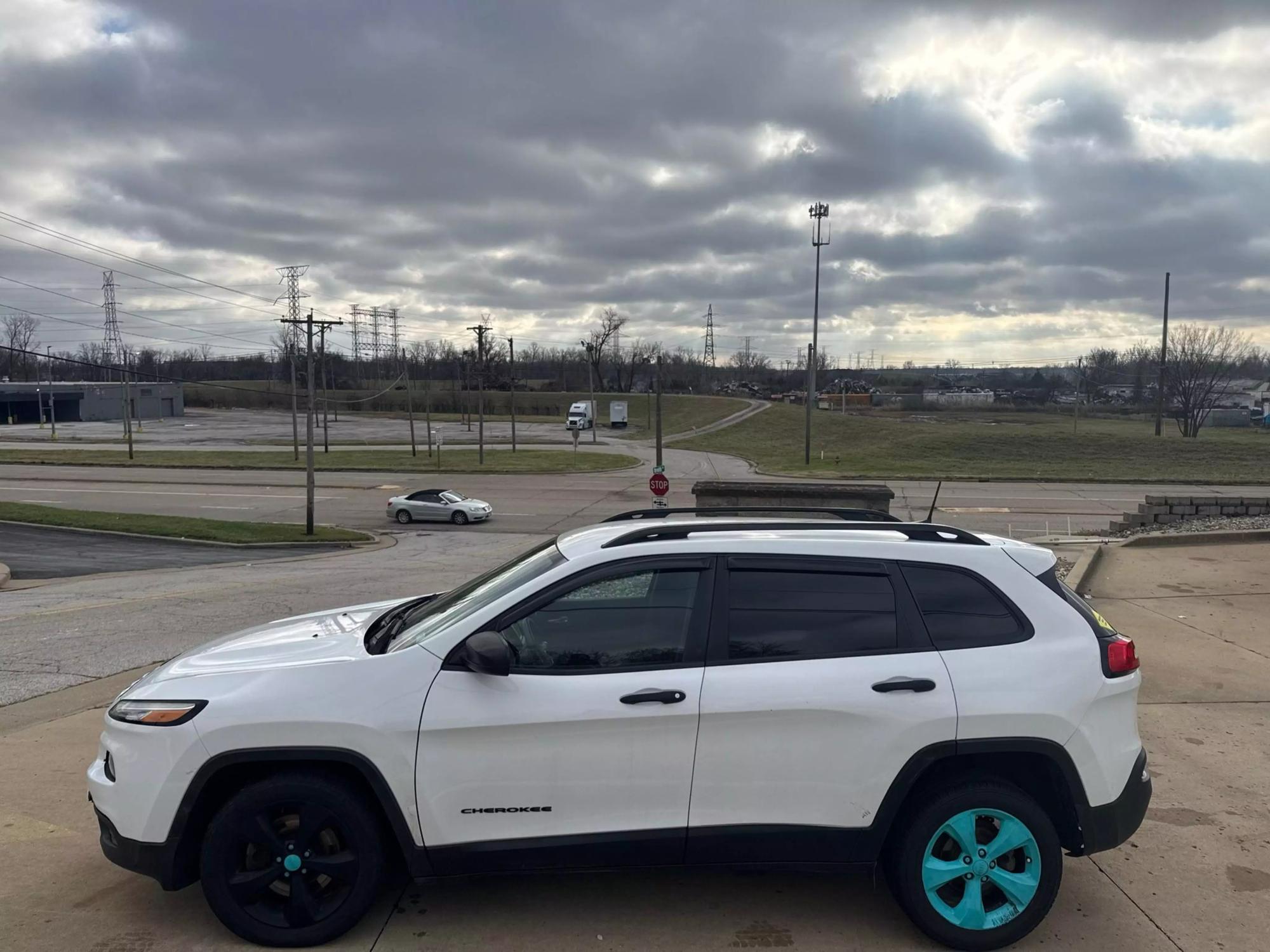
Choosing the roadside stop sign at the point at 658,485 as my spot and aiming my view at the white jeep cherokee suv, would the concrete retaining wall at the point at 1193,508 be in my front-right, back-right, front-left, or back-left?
front-left

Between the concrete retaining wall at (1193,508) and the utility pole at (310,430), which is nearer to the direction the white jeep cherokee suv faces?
the utility pole

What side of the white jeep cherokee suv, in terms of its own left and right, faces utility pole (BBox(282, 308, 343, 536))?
right

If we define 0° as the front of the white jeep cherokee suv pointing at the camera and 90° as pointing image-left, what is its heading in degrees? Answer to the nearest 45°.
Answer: approximately 90°

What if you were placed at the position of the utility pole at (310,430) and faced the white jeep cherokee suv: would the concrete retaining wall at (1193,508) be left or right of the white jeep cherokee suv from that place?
left

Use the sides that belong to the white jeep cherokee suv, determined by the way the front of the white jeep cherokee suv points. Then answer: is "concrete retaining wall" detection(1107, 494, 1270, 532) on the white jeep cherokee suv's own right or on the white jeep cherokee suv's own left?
on the white jeep cherokee suv's own right

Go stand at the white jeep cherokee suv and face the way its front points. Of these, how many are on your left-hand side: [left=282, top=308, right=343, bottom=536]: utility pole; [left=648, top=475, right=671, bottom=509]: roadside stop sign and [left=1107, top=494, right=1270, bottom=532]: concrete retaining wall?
0

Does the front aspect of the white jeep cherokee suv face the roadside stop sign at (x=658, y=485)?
no
